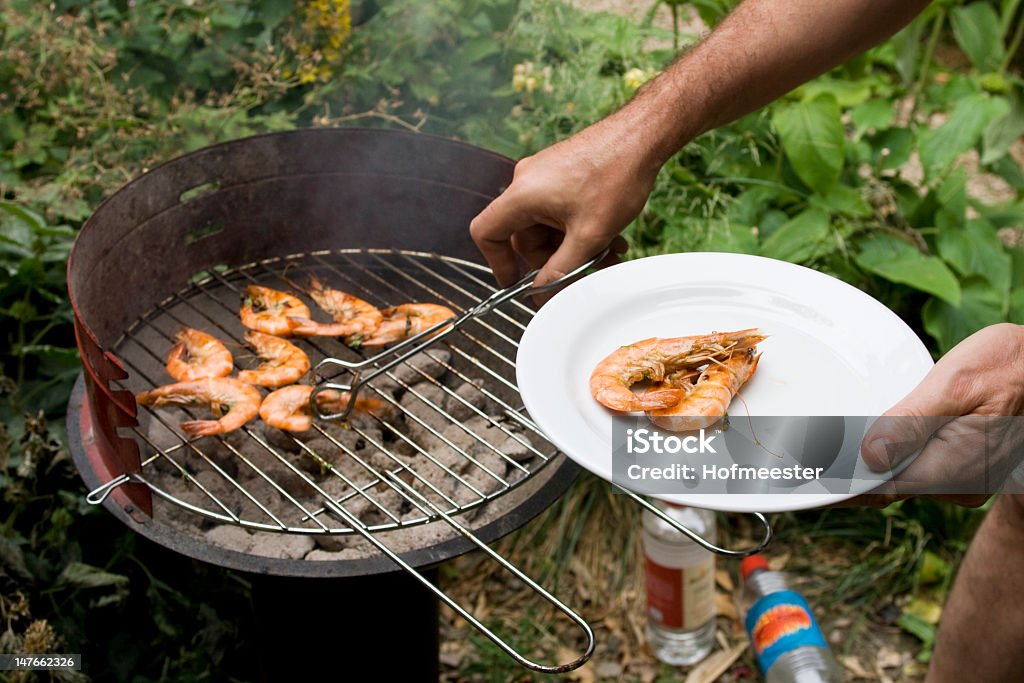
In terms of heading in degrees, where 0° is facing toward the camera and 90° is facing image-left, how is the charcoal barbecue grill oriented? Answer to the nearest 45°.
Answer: approximately 315°

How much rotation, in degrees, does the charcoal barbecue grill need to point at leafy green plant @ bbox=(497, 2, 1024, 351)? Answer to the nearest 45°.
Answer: approximately 90° to its left

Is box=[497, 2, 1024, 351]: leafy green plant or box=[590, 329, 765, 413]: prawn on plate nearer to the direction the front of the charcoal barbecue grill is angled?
the prawn on plate
